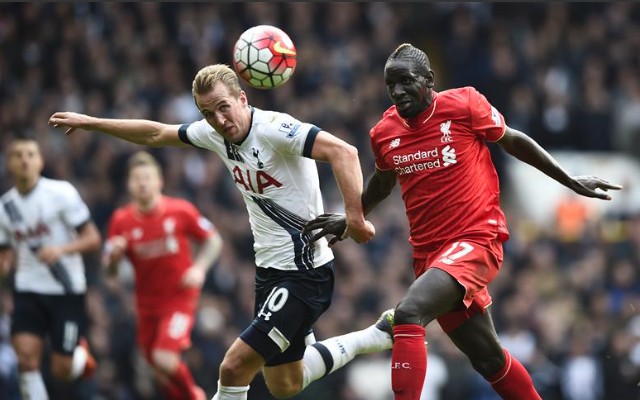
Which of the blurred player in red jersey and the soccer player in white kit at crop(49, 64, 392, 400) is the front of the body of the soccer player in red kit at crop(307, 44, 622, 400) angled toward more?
the soccer player in white kit

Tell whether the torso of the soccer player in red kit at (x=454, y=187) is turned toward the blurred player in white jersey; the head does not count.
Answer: no

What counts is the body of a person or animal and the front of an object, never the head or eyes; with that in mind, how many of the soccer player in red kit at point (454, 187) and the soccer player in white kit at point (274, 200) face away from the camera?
0

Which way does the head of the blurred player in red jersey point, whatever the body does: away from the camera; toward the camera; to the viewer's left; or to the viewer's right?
toward the camera

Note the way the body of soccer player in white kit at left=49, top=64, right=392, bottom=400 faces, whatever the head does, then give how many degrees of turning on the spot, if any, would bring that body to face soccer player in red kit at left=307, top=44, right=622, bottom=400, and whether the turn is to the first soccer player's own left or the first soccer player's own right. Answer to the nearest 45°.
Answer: approximately 135° to the first soccer player's own left

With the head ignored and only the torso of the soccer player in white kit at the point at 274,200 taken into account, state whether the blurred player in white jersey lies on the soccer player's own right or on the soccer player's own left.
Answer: on the soccer player's own right

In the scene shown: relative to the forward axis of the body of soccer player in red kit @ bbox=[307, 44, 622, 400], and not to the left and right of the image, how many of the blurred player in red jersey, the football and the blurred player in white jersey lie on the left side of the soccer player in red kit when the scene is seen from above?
0

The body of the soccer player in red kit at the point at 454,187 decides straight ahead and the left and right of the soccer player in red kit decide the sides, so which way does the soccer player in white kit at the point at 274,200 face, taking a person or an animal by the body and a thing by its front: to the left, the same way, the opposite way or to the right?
the same way

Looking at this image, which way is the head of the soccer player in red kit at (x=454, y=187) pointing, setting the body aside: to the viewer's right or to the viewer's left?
to the viewer's left

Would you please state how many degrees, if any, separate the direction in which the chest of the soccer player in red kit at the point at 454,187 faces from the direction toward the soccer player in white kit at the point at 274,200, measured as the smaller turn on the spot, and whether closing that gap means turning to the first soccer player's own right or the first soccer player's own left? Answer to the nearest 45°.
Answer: approximately 45° to the first soccer player's own right

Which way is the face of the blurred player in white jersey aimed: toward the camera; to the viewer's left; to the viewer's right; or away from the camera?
toward the camera
